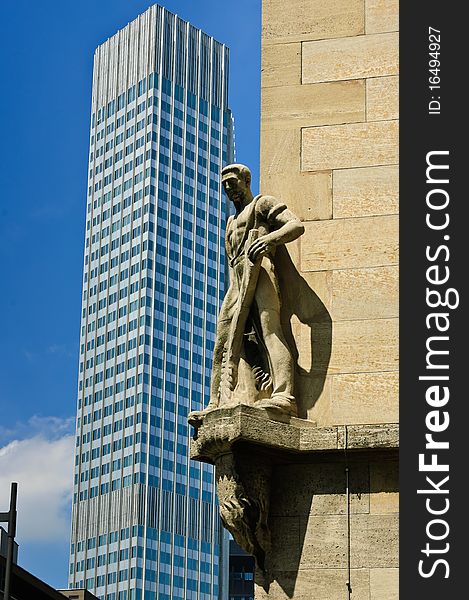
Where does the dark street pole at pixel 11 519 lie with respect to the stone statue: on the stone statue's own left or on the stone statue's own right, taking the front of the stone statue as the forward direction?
on the stone statue's own right

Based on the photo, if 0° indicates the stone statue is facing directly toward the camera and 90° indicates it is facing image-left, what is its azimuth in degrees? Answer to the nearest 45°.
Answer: approximately 45°
